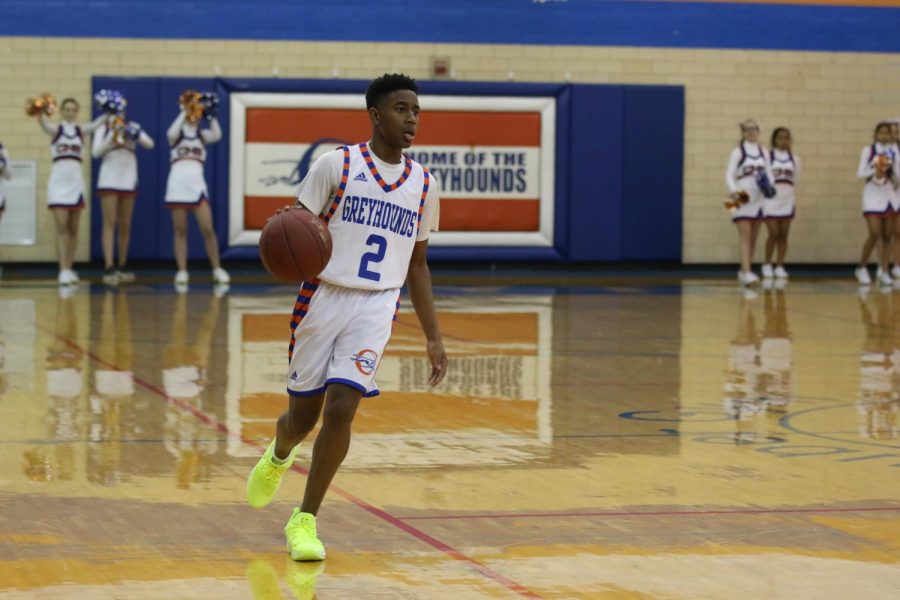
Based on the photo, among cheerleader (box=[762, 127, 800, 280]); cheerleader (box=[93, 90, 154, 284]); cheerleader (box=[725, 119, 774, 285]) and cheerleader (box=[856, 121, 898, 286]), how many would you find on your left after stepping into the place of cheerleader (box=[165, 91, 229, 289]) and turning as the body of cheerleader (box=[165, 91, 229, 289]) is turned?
3

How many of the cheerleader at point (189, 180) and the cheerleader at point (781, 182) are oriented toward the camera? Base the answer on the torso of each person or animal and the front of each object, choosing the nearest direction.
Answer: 2
